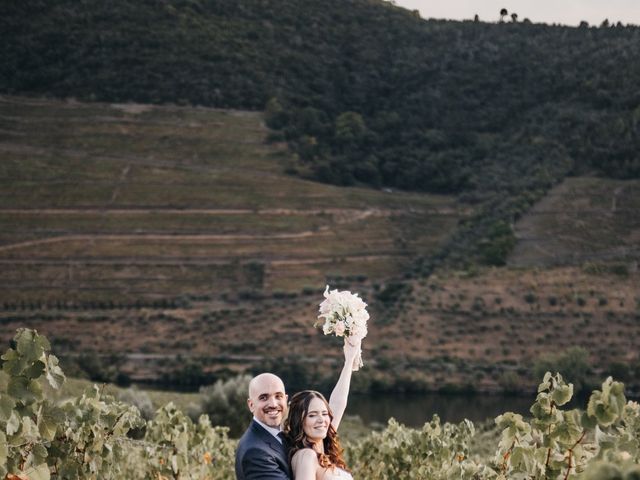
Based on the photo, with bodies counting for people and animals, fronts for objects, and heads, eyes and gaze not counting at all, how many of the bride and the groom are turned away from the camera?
0

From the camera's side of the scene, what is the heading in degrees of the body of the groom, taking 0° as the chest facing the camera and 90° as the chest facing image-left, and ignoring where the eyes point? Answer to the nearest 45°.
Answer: approximately 315°

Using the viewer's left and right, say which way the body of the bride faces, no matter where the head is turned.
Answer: facing the viewer and to the right of the viewer
